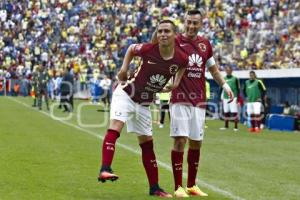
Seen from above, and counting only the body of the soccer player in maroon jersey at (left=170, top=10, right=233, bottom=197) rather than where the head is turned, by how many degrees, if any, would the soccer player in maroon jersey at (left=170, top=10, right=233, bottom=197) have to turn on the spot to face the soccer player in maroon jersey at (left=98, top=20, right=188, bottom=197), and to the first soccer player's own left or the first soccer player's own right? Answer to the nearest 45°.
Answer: approximately 45° to the first soccer player's own right

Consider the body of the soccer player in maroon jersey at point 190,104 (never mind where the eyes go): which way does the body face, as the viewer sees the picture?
toward the camera
